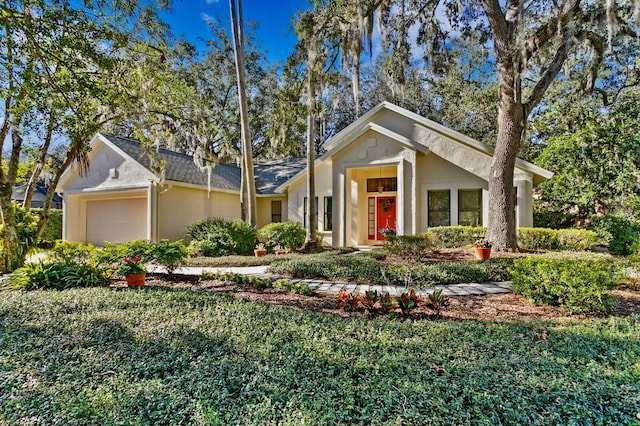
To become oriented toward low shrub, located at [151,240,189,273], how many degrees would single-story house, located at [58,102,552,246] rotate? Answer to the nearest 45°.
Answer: approximately 45° to its right

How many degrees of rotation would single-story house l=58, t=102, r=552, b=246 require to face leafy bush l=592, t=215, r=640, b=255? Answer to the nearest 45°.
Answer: approximately 90° to its left

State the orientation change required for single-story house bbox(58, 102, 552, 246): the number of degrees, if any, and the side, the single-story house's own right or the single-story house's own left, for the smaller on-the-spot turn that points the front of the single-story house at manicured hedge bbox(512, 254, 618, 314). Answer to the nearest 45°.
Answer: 0° — it already faces it

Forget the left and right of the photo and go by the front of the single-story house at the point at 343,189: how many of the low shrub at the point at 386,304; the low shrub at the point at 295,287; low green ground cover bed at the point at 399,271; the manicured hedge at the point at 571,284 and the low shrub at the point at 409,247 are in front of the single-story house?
5

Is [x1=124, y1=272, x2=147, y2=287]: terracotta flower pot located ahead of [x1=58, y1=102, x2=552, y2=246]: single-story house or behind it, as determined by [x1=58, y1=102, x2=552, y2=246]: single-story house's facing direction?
ahead

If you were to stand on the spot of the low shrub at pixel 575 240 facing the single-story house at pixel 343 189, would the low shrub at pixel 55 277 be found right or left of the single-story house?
left

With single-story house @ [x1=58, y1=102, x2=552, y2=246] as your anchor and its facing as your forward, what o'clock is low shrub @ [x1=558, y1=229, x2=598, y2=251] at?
The low shrub is roughly at 10 o'clock from the single-story house.

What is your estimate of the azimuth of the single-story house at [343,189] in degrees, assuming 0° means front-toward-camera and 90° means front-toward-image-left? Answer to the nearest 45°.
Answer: approximately 0°

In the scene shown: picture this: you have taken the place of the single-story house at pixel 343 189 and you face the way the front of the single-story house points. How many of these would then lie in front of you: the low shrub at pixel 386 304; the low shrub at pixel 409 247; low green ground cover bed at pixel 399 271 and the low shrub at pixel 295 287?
4

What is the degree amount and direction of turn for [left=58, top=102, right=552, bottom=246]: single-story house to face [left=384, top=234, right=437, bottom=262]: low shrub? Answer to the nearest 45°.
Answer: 0° — it already faces it

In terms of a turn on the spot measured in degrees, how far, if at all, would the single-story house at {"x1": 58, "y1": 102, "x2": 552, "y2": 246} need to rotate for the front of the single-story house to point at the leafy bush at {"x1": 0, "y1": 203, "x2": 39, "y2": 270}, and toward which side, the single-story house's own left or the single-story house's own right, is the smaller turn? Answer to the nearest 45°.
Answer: approximately 45° to the single-story house's own right

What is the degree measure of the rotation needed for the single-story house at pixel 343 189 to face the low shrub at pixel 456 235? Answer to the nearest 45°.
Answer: approximately 45° to its left
